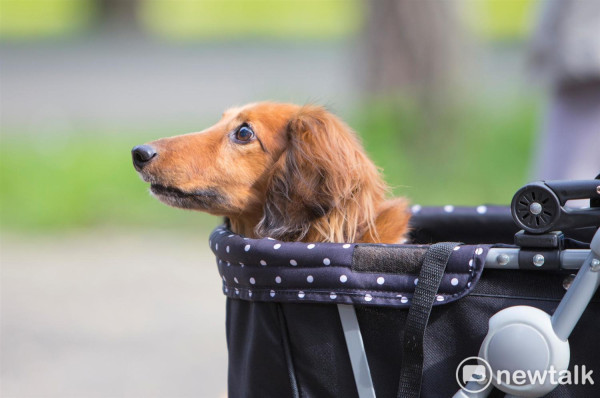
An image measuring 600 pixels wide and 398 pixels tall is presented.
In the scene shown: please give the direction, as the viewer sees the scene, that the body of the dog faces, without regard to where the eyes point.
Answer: to the viewer's left

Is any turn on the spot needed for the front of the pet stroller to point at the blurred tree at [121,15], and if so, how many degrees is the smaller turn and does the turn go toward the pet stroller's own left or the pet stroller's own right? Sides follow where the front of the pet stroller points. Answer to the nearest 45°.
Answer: approximately 45° to the pet stroller's own right

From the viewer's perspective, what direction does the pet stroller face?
to the viewer's left
